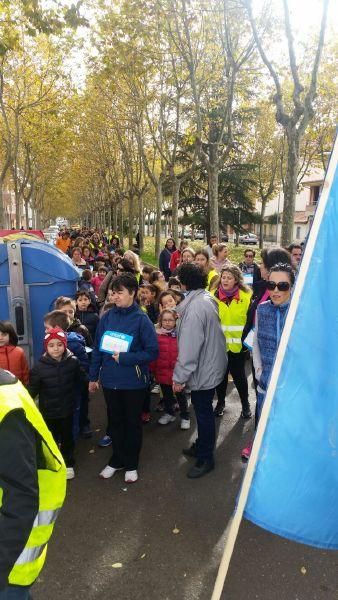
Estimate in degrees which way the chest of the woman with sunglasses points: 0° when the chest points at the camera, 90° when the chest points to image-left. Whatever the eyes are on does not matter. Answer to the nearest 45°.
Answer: approximately 0°

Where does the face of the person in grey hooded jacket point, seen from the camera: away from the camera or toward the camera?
away from the camera

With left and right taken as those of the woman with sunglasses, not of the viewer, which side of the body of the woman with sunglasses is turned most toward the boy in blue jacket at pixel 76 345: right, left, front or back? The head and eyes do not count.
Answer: right

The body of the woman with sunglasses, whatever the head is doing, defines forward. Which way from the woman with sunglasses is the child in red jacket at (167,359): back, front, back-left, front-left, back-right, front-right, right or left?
back-right

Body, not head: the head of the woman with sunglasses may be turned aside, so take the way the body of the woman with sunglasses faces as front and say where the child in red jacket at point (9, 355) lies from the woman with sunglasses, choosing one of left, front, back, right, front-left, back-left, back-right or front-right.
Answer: right

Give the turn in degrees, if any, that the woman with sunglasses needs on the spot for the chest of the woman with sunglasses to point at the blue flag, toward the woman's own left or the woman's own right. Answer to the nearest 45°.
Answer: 0° — they already face it

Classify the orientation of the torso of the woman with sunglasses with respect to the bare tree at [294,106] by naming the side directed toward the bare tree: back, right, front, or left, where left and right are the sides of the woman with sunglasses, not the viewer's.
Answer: back

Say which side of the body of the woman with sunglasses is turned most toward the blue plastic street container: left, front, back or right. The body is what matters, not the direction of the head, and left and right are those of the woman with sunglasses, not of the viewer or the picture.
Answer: right

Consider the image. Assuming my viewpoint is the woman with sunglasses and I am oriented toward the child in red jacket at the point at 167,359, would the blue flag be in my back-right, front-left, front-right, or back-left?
back-left
